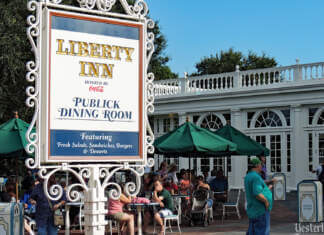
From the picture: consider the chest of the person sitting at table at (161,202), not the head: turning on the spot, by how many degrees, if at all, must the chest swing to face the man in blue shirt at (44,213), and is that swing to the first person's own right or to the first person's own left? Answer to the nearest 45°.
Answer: approximately 45° to the first person's own left

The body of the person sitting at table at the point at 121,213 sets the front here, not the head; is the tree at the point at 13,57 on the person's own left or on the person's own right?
on the person's own left

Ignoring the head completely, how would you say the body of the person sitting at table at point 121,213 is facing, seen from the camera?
to the viewer's right

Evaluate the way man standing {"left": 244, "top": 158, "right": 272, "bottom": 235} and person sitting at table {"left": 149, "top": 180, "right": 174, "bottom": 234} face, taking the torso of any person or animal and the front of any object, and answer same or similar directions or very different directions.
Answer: very different directions
